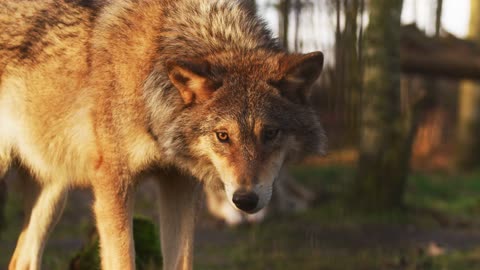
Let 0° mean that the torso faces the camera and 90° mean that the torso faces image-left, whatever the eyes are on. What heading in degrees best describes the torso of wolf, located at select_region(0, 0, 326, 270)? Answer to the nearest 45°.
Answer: approximately 315°

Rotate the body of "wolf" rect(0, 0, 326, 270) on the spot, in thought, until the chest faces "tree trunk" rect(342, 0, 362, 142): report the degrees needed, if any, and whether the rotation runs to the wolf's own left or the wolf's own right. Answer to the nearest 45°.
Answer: approximately 90° to the wolf's own left

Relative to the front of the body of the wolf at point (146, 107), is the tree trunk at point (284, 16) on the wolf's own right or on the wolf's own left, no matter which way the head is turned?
on the wolf's own left

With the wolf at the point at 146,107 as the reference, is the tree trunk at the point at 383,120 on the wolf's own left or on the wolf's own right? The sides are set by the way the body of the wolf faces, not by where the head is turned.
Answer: on the wolf's own left

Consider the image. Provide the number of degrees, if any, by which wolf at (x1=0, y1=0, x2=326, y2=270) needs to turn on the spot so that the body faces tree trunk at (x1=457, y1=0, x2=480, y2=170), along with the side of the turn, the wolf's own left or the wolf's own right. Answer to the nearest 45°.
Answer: approximately 90° to the wolf's own left
